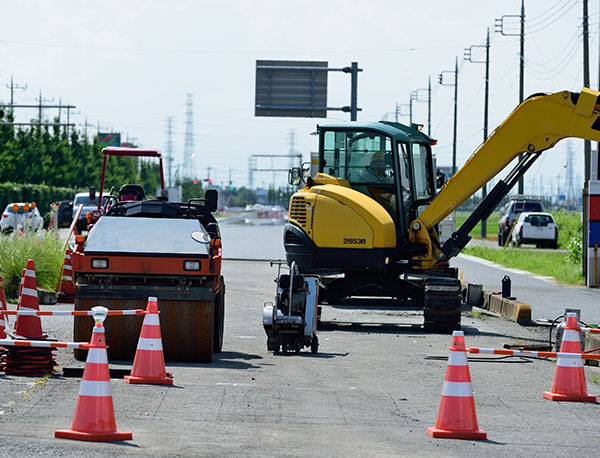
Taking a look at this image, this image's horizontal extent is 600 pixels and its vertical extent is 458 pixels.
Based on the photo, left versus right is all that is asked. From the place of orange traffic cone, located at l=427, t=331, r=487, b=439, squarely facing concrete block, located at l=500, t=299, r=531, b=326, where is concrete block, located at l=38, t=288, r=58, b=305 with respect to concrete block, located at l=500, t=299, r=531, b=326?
left

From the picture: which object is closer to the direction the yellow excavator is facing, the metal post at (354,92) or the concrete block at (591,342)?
the concrete block

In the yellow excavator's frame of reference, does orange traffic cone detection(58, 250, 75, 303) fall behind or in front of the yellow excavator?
behind

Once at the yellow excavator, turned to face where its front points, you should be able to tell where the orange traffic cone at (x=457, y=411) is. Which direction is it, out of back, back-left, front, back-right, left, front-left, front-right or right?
front-right
